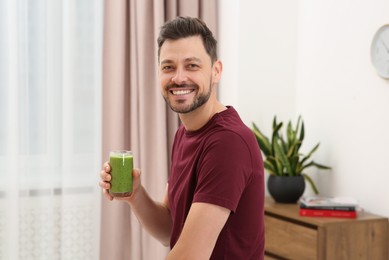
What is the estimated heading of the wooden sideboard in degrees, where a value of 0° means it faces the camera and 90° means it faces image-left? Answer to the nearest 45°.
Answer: approximately 45°
